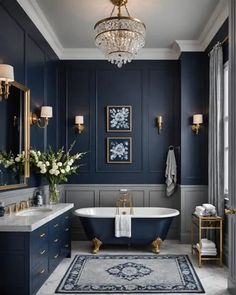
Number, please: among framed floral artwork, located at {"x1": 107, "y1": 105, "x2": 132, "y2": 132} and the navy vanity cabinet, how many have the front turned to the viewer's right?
1

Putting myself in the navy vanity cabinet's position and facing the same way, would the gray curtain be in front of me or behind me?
in front

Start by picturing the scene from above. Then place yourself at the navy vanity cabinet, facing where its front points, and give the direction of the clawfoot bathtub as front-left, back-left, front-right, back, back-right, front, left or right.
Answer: front-left

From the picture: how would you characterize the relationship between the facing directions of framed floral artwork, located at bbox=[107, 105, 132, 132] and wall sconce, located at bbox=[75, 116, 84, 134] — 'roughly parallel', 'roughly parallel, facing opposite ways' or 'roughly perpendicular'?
roughly parallel

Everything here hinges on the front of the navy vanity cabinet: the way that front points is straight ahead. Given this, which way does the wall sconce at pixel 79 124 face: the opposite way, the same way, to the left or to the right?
to the right

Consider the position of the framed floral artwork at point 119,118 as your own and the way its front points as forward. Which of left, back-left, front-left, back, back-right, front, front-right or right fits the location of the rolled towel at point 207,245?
front-left

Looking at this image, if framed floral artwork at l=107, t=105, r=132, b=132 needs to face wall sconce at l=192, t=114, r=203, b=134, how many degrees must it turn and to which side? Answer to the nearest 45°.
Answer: approximately 90° to its left

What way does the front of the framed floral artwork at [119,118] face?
toward the camera

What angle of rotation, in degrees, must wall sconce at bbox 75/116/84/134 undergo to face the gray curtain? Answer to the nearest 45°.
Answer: approximately 45° to its left

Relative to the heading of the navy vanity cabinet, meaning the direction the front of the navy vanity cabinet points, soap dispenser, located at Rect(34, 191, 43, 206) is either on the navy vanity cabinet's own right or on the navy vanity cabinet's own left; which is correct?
on the navy vanity cabinet's own left

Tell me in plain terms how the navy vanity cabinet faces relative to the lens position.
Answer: facing to the right of the viewer

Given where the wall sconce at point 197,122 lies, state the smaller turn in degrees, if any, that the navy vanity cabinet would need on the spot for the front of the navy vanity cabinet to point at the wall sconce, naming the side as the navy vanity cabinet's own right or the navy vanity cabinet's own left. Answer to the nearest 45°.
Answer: approximately 45° to the navy vanity cabinet's own left

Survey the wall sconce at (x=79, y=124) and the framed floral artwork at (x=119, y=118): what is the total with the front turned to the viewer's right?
0

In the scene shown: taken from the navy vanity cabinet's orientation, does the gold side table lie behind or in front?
in front
